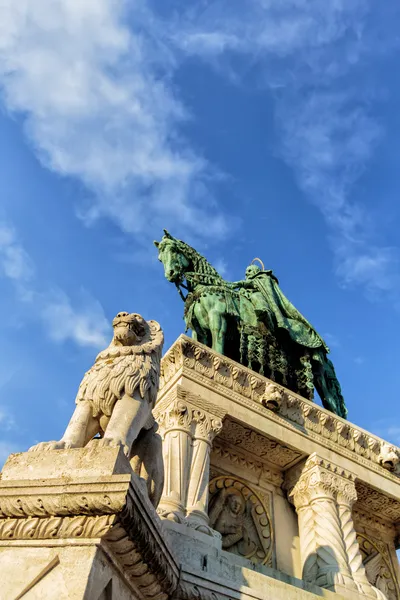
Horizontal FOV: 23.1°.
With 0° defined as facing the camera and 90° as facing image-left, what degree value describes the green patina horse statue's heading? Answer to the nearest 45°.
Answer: approximately 45°

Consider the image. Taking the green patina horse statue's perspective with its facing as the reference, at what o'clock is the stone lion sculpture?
The stone lion sculpture is roughly at 11 o'clock from the green patina horse statue.

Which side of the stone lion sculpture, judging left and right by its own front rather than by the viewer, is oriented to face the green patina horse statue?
back

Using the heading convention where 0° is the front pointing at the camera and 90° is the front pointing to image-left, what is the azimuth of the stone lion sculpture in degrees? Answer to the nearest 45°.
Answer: approximately 45°
